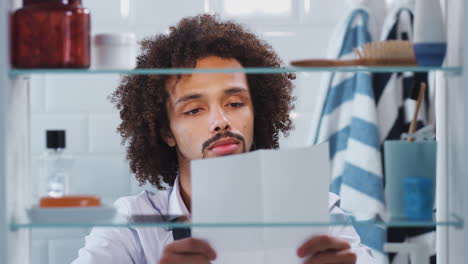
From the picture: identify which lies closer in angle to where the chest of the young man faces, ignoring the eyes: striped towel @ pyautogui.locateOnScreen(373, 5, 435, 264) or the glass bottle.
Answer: the glass bottle

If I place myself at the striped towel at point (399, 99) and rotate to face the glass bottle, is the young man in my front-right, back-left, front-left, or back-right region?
front-right

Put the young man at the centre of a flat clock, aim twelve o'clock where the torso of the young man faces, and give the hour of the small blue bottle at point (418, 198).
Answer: The small blue bottle is roughly at 11 o'clock from the young man.

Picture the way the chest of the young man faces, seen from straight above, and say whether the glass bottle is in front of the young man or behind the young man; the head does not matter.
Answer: in front

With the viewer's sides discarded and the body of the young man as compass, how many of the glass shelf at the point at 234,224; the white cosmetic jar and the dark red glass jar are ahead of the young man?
3

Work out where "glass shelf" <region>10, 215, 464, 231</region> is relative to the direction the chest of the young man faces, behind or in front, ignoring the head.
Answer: in front

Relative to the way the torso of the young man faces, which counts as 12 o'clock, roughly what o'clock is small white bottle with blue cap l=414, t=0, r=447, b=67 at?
The small white bottle with blue cap is roughly at 11 o'clock from the young man.

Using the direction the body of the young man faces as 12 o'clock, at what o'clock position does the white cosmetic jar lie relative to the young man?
The white cosmetic jar is roughly at 12 o'clock from the young man.

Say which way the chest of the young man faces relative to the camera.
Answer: toward the camera

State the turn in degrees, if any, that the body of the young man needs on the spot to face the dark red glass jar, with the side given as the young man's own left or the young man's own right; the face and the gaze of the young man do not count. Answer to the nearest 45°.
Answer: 0° — they already face it

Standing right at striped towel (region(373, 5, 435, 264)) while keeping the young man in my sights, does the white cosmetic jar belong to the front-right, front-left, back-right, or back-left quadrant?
front-left
